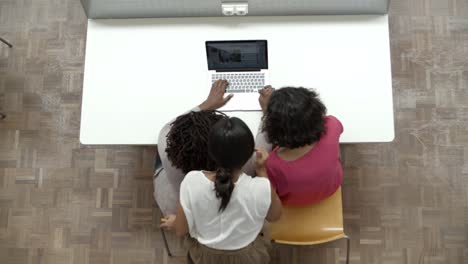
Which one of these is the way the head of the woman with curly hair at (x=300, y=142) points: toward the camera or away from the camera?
away from the camera

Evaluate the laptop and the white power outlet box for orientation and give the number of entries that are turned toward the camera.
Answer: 2

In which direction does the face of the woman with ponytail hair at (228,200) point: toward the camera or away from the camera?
away from the camera

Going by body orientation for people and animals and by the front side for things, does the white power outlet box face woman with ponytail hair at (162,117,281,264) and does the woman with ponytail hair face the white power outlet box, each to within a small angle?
yes

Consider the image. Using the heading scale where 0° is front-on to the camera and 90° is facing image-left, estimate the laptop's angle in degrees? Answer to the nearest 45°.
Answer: approximately 0°

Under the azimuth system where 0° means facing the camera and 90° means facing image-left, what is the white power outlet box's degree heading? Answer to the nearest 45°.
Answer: approximately 0°

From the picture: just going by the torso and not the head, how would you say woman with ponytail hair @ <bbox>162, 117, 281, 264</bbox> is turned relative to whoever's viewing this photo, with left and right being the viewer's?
facing away from the viewer

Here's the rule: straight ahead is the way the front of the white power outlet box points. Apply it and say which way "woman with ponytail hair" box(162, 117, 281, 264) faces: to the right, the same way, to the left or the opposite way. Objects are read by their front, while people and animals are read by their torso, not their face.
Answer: the opposite way
